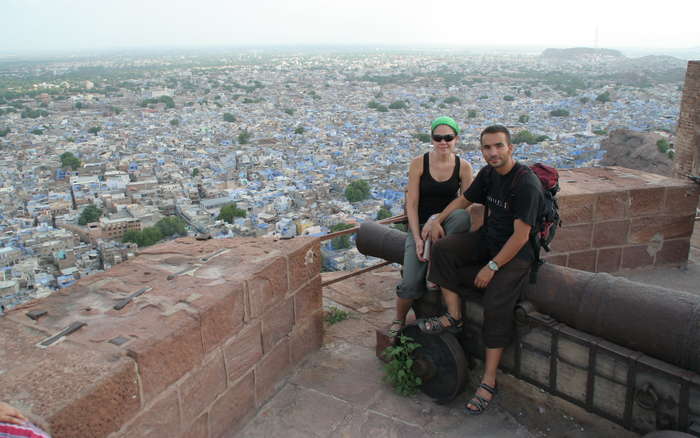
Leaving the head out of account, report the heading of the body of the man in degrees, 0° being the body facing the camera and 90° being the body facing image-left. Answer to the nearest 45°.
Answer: approximately 45°

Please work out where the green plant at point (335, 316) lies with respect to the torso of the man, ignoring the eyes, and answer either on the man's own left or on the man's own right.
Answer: on the man's own right

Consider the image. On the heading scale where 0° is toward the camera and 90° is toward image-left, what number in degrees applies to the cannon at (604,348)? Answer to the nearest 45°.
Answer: approximately 135°

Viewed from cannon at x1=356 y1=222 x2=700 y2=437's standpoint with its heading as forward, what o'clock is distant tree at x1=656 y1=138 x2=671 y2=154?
The distant tree is roughly at 2 o'clock from the cannon.

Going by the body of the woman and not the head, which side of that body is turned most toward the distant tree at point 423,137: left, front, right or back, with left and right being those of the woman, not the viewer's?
back

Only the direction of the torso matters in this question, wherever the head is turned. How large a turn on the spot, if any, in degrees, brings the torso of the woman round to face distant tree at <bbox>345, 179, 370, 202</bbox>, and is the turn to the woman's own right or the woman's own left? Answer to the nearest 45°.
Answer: approximately 180°

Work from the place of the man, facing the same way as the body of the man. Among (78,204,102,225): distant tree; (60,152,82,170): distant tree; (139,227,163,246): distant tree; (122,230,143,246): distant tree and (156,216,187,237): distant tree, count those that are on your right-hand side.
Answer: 5

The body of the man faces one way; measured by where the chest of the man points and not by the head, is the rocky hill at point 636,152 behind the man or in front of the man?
behind

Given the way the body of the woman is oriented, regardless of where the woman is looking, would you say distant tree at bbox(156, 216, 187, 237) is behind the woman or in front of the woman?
behind

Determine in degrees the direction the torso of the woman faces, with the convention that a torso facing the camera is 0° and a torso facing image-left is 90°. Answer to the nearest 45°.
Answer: approximately 0°

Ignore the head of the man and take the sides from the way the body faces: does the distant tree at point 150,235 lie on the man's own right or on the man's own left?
on the man's own right

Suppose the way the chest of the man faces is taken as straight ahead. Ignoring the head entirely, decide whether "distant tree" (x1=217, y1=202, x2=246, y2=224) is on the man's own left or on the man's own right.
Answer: on the man's own right
